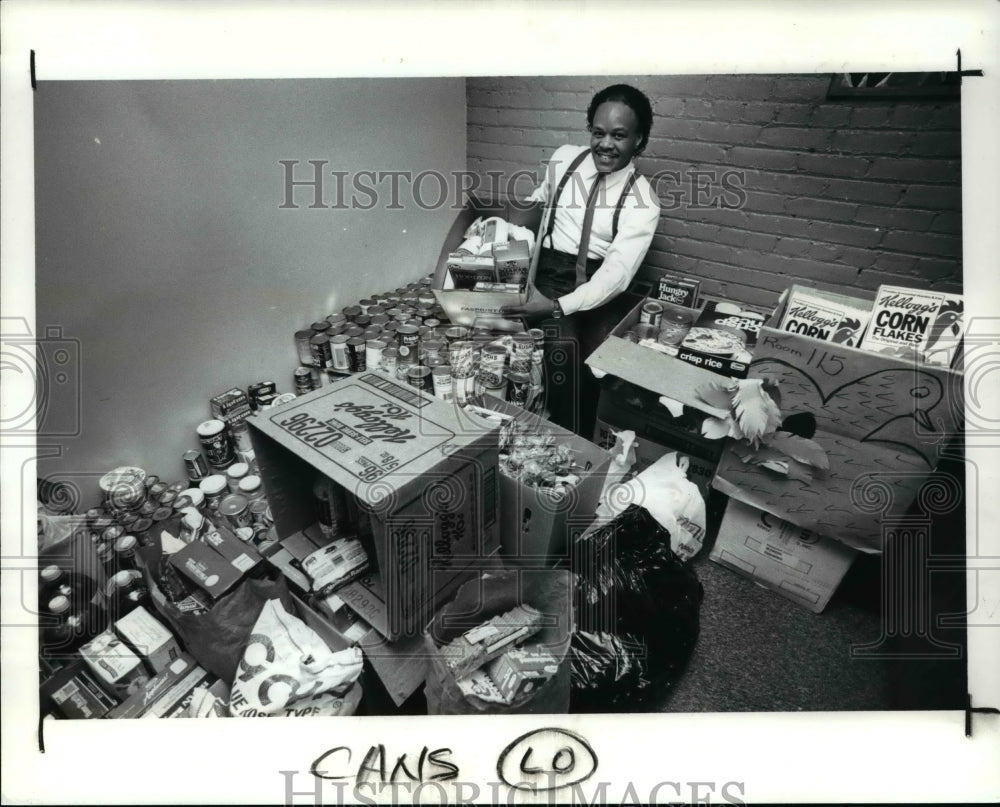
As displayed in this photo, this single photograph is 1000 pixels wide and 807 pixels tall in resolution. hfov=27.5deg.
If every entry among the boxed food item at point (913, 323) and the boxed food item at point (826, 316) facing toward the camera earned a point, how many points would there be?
2

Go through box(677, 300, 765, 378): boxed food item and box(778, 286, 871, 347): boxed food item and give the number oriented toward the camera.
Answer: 2

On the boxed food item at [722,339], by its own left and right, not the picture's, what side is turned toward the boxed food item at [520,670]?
front

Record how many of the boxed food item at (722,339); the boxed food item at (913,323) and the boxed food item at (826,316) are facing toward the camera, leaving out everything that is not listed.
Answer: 3
